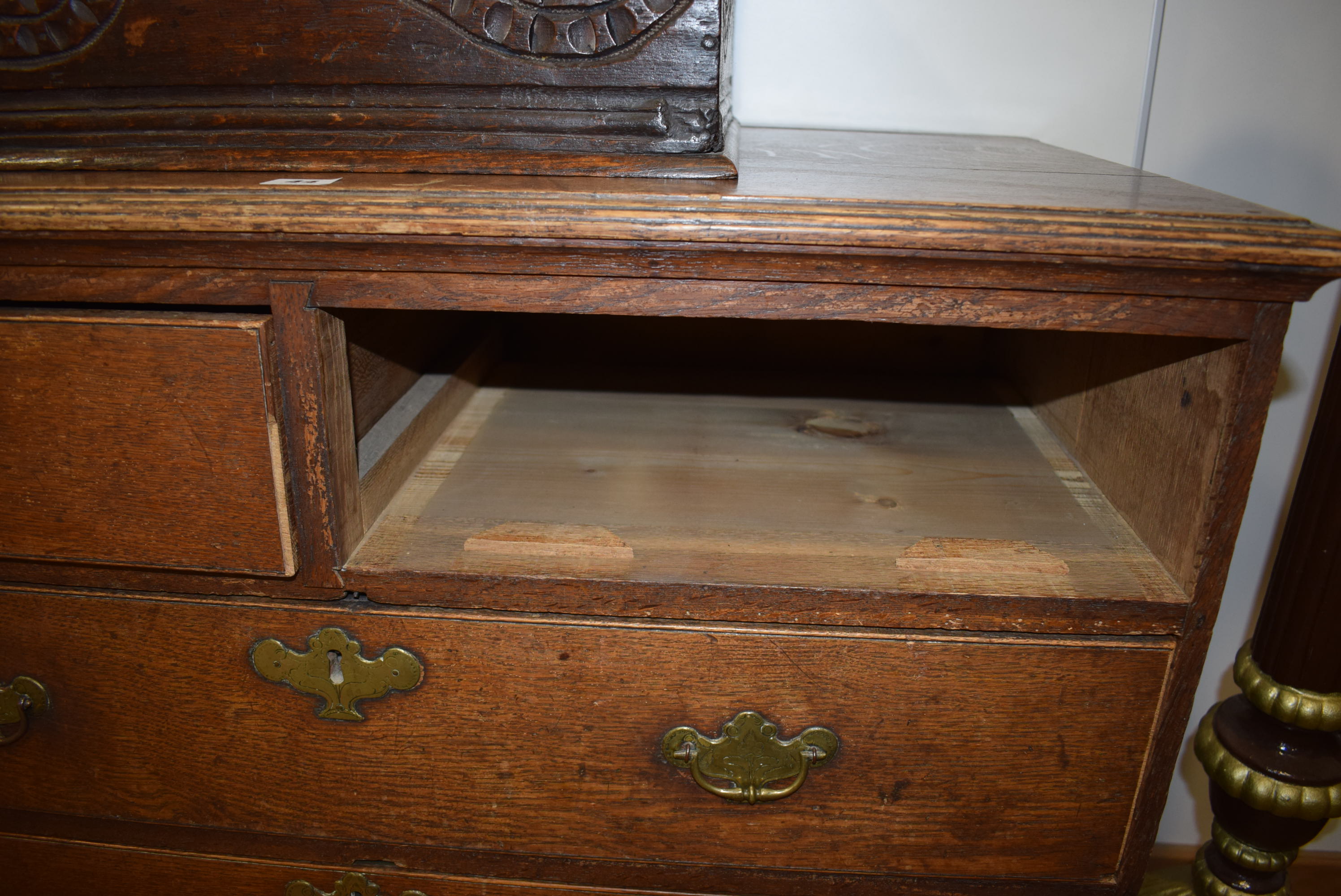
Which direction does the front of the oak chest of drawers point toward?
toward the camera

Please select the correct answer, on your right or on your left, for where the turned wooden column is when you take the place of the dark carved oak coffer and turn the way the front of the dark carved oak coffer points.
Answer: on your left

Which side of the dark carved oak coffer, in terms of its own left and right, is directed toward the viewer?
front
